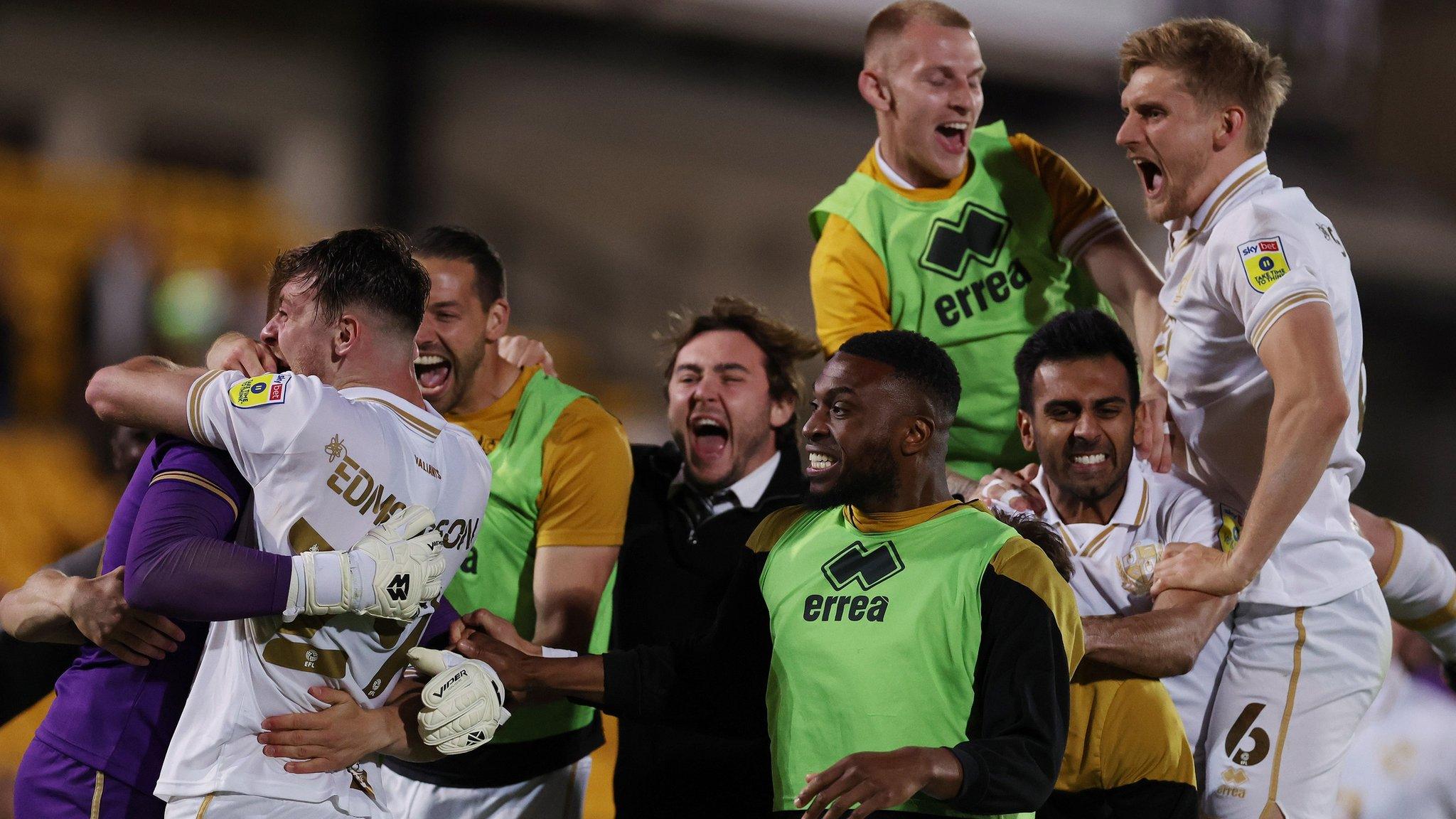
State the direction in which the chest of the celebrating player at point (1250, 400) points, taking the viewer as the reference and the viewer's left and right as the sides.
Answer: facing to the left of the viewer

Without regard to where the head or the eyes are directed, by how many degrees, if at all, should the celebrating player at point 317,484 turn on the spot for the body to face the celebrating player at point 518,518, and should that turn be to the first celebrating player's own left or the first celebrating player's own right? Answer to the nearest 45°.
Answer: approximately 90° to the first celebrating player's own right

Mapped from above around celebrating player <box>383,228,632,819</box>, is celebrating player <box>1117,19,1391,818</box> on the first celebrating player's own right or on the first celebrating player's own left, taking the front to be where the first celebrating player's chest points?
on the first celebrating player's own left

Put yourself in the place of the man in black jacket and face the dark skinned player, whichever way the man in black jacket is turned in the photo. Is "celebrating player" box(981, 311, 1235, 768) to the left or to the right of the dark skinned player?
left

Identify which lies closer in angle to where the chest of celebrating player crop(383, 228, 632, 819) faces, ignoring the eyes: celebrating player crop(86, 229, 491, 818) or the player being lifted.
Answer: the celebrating player

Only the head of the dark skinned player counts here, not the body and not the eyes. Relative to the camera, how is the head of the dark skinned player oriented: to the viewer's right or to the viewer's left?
to the viewer's left

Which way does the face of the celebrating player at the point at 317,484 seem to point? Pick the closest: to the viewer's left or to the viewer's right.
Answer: to the viewer's left

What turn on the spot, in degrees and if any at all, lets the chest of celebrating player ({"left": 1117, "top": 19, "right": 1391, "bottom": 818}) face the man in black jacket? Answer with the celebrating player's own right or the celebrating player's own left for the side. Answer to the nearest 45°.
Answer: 0° — they already face them
